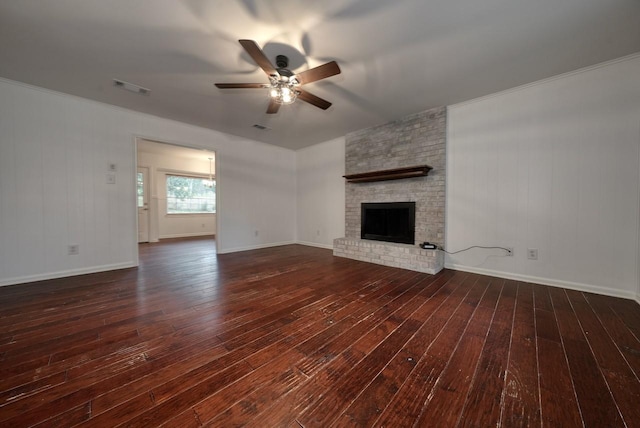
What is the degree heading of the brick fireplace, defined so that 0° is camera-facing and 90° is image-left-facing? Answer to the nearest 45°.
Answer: approximately 45°

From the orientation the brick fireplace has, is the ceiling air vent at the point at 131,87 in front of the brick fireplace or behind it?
in front

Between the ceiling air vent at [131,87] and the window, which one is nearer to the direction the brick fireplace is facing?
the ceiling air vent

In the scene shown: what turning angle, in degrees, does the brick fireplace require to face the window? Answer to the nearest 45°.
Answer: approximately 45° to its right

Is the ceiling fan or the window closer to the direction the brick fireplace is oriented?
the ceiling fan

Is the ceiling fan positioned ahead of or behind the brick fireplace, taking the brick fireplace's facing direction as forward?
ahead
